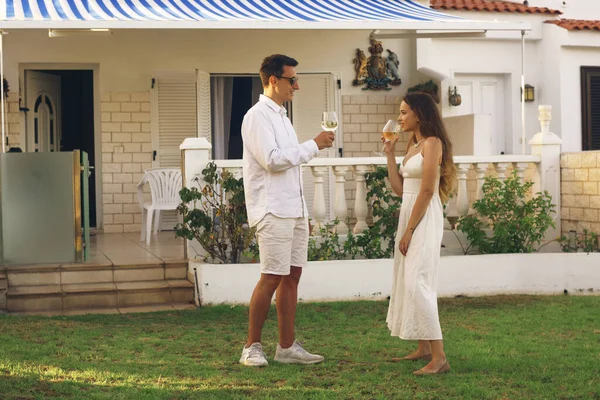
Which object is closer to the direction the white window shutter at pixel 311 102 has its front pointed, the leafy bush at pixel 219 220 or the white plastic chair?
the leafy bush

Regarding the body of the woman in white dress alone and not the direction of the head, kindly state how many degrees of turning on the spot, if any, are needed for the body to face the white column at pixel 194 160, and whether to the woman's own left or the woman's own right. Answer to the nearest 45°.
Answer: approximately 45° to the woman's own right

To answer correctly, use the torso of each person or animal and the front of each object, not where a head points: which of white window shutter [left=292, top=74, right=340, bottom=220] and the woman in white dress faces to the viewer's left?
the woman in white dress

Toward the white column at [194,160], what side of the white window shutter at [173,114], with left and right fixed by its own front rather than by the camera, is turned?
front

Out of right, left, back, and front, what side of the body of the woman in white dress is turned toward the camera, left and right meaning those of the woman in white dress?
left

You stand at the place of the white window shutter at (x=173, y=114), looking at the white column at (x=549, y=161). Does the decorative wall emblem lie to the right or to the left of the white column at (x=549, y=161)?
left

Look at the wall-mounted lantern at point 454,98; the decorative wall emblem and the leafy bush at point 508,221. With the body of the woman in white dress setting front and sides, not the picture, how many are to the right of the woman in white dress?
3

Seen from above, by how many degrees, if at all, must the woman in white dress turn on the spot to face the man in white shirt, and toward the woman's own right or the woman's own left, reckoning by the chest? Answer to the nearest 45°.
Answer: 0° — they already face them

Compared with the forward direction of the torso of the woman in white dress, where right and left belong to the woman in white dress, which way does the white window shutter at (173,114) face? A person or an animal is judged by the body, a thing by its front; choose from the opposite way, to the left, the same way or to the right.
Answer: to the left

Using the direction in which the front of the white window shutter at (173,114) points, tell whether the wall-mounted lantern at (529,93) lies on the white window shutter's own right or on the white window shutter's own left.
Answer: on the white window shutter's own left

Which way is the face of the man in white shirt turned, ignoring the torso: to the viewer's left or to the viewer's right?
to the viewer's right
